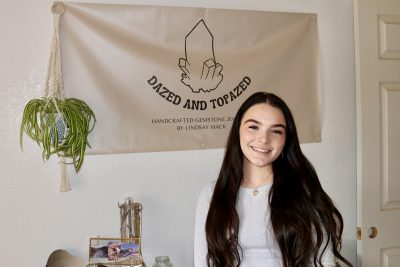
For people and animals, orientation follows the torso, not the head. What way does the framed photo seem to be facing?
toward the camera

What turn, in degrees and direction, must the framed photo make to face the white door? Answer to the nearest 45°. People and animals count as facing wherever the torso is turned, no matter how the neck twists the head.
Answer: approximately 90° to its left

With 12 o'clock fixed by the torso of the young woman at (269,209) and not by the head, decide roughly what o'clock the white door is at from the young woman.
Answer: The white door is roughly at 7 o'clock from the young woman.

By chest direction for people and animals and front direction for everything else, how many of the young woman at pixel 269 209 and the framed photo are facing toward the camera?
2
